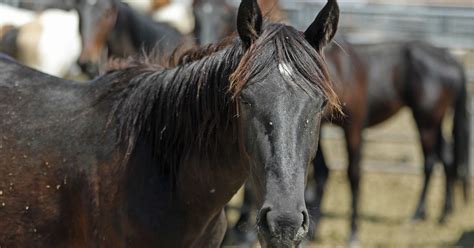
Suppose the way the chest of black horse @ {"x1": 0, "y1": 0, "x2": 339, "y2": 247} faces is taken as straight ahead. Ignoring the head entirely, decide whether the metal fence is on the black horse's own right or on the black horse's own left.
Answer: on the black horse's own left

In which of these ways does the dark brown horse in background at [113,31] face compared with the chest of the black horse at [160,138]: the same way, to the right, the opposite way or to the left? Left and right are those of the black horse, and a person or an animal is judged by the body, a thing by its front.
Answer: to the right

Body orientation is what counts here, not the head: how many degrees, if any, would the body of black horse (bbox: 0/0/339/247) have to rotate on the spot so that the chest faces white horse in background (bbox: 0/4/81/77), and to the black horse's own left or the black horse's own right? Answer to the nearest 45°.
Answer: approximately 135° to the black horse's own left

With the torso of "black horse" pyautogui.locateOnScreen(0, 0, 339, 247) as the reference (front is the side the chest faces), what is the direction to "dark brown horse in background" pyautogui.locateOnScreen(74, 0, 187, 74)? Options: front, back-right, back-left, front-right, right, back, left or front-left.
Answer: back-left

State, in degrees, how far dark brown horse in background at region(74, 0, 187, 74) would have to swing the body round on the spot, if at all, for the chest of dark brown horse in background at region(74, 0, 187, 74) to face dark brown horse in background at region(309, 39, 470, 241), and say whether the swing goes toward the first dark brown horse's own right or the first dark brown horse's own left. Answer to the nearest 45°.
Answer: approximately 135° to the first dark brown horse's own left

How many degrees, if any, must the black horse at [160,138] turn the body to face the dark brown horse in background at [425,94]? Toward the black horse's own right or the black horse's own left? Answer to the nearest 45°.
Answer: approximately 90° to the black horse's own left
